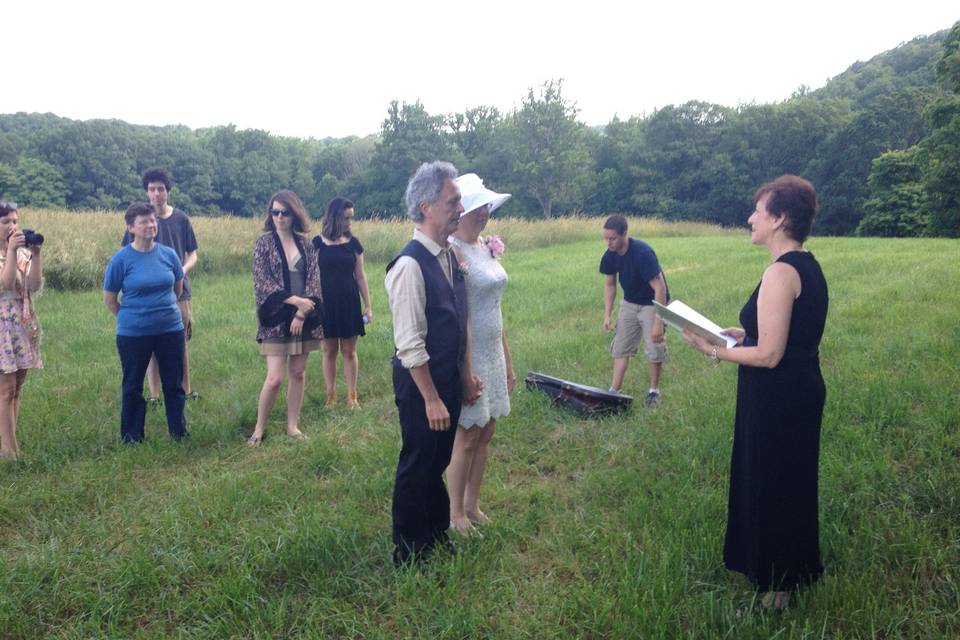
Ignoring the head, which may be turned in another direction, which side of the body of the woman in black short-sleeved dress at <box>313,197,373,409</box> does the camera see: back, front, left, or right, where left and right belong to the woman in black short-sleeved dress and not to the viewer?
front

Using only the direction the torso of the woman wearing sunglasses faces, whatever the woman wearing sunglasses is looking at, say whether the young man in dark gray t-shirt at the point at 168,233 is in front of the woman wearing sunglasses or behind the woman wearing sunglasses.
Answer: behind

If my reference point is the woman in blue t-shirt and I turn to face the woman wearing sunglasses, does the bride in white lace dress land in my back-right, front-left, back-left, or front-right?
front-right

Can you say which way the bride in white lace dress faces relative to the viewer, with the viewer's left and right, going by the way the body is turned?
facing the viewer and to the right of the viewer

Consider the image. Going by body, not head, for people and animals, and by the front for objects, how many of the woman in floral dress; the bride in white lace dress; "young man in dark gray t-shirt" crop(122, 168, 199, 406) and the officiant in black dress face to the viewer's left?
1

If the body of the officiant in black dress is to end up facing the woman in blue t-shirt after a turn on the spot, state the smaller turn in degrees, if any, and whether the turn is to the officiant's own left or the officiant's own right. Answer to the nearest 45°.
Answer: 0° — they already face them

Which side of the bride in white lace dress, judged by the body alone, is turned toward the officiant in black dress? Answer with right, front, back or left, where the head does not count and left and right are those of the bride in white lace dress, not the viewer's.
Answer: front

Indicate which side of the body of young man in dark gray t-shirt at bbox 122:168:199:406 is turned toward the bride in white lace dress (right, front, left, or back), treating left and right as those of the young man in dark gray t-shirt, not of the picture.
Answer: front

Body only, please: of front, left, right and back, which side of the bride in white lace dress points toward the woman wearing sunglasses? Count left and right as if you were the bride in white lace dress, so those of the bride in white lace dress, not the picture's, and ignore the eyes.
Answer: back

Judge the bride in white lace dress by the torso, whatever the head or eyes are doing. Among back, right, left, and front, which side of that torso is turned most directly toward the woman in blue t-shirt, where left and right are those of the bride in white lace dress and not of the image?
back

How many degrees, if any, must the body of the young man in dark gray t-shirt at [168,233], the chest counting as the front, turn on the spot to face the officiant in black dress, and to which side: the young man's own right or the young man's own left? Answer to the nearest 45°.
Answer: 0° — they already face them

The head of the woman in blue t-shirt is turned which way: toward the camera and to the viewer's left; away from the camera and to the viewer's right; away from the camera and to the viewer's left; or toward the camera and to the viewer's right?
toward the camera and to the viewer's right

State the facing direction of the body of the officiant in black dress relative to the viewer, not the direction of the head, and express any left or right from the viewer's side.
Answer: facing to the left of the viewer

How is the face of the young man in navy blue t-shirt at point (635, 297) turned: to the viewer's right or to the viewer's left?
to the viewer's left

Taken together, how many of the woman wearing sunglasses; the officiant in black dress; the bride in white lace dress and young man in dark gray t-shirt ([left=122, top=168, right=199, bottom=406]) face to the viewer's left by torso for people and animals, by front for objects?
1

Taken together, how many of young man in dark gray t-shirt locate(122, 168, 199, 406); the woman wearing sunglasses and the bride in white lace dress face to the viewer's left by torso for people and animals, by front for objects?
0
